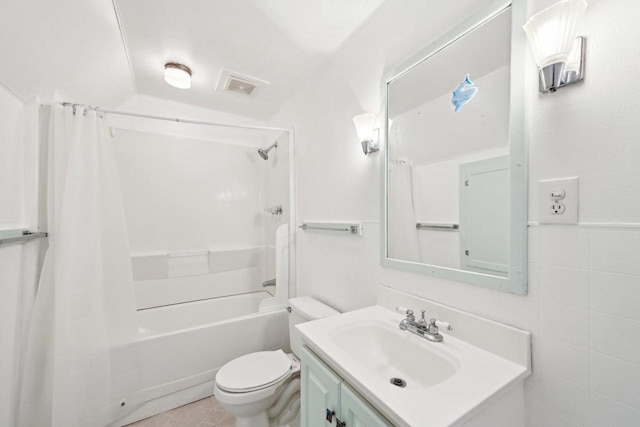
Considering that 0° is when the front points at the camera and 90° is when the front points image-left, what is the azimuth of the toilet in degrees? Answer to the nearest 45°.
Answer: approximately 45°

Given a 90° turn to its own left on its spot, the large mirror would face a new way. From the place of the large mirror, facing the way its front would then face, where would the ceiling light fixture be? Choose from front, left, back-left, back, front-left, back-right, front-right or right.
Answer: back-right

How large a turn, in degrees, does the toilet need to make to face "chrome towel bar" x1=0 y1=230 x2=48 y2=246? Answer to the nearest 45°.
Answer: approximately 45° to its right

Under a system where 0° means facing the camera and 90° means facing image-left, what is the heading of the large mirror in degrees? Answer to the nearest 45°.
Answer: approximately 45°

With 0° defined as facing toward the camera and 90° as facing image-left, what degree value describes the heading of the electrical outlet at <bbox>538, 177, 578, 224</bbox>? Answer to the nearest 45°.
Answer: approximately 45°

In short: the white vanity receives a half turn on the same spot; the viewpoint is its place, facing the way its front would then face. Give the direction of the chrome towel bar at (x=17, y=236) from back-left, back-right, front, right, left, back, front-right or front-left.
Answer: back-left
